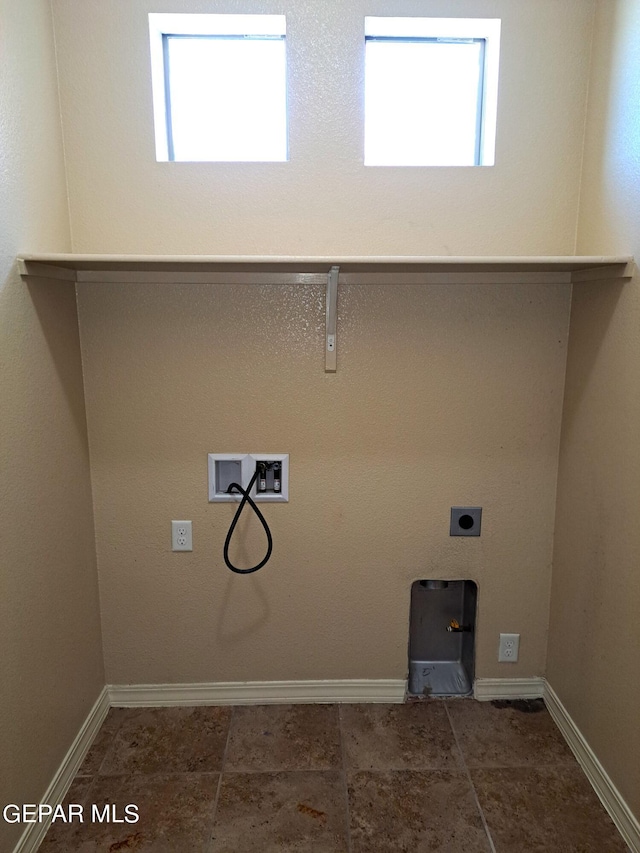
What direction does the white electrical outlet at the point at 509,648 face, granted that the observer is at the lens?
facing the viewer

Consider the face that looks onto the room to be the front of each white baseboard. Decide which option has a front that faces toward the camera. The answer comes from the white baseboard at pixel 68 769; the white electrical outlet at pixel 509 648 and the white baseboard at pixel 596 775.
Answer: the white electrical outlet

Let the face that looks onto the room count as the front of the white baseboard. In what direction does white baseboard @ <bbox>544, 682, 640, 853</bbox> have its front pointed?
to the viewer's left

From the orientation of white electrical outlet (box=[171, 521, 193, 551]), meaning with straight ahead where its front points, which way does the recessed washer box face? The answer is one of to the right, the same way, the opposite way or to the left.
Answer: the same way

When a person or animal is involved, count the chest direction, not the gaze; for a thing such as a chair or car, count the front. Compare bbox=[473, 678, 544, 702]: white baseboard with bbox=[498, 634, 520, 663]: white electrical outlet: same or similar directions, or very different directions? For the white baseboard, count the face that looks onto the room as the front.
same or similar directions

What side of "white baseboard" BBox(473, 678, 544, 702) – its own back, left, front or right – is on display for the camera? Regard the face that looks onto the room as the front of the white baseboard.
front

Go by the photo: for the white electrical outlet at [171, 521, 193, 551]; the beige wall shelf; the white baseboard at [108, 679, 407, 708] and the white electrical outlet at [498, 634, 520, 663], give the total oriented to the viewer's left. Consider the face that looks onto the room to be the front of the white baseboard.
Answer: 0

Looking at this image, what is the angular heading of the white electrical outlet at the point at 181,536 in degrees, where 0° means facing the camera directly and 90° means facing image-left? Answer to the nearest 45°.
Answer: approximately 0°

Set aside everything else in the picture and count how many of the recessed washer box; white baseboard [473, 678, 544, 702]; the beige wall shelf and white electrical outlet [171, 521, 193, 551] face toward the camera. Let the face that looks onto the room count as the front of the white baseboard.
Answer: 4

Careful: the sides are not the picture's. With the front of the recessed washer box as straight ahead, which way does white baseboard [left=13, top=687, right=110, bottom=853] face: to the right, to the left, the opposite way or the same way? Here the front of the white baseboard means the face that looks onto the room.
to the left

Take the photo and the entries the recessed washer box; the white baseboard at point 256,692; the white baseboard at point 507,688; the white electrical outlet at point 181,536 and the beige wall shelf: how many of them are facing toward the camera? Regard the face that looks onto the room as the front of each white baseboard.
5

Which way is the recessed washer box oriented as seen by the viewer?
toward the camera

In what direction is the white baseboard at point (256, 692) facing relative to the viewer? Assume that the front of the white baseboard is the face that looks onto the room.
toward the camera

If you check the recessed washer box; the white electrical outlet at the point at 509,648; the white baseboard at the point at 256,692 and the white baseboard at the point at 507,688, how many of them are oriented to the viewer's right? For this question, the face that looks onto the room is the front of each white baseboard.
0

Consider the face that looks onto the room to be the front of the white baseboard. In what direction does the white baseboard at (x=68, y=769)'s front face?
to the viewer's right
